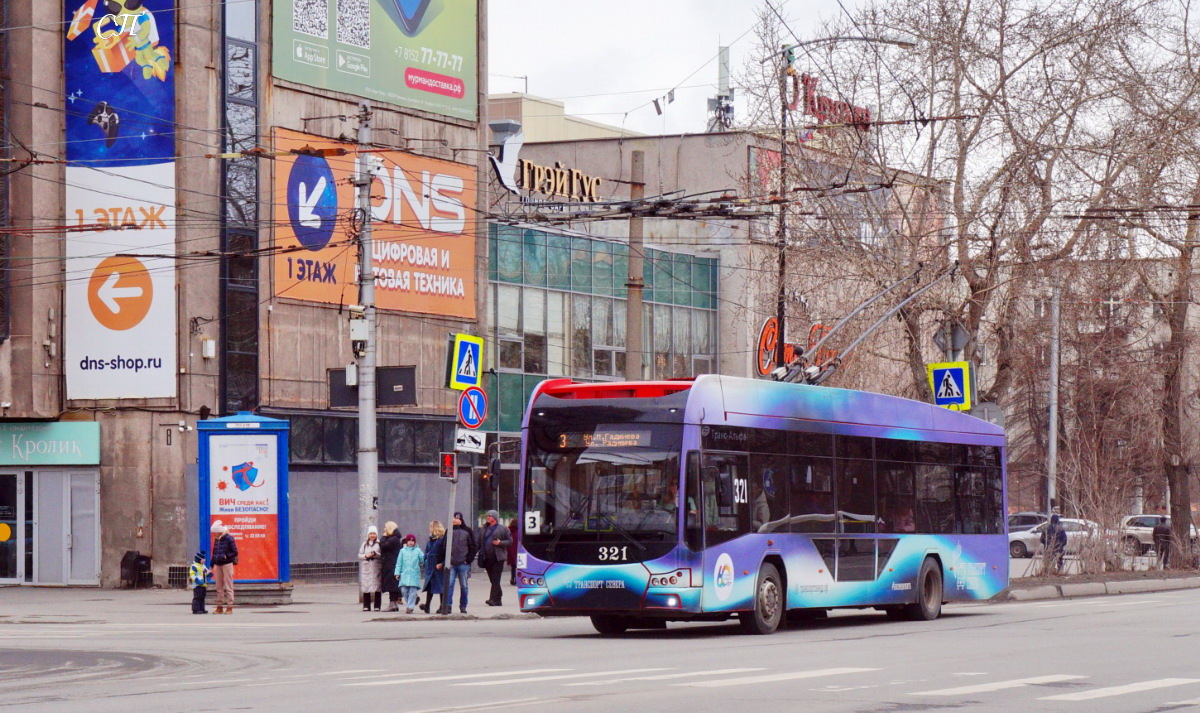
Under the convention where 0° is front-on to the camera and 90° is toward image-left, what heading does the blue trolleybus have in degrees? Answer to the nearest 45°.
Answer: approximately 45°

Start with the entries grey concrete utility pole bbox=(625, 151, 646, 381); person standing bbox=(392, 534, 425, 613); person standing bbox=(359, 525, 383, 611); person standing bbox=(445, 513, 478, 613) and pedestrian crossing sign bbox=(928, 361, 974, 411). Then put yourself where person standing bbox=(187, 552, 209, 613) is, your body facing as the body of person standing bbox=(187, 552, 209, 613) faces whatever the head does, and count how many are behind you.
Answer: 0

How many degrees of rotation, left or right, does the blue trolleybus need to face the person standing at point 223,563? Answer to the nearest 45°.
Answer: approximately 90° to its right

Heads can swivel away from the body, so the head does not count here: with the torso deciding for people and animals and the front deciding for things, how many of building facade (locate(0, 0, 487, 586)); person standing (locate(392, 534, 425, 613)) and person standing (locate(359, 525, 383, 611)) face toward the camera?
3

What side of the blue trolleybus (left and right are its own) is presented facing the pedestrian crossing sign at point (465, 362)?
right

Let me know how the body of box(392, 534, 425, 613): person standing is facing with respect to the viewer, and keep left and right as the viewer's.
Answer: facing the viewer

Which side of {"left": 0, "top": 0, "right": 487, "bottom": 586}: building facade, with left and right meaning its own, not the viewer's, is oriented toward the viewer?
front

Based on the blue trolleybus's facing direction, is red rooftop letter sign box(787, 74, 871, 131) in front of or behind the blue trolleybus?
behind

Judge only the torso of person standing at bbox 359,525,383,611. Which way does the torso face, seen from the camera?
toward the camera

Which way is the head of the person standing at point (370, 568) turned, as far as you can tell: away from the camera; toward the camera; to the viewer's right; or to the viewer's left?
toward the camera

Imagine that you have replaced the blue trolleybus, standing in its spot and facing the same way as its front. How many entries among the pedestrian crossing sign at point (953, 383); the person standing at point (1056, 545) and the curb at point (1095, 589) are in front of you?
0

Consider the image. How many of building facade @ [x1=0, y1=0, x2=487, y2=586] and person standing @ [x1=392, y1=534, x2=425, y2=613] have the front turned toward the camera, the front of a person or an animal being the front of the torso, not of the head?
2

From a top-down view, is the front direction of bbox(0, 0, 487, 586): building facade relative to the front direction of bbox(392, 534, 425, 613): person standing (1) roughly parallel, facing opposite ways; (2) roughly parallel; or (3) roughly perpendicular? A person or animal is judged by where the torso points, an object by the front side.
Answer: roughly parallel

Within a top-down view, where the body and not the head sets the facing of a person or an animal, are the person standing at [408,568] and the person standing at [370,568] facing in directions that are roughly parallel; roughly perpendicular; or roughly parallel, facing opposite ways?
roughly parallel

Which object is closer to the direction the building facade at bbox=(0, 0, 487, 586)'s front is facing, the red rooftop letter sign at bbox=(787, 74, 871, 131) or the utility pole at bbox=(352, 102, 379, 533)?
the utility pole
